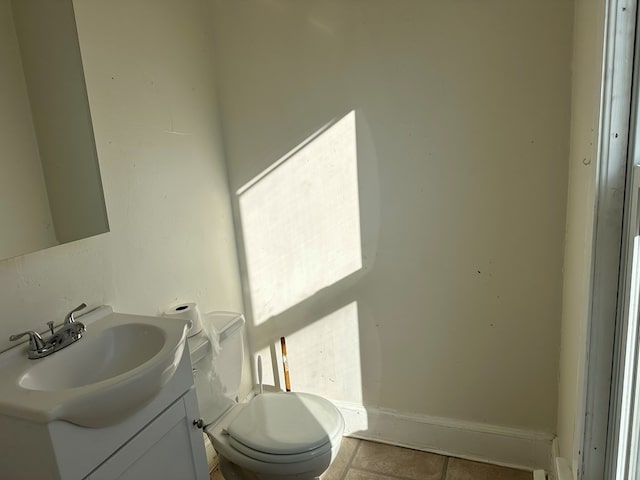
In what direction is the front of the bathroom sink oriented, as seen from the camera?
facing the viewer and to the right of the viewer

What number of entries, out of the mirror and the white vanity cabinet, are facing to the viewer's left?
0

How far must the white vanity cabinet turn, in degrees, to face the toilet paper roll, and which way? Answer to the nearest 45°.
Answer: approximately 90° to its left

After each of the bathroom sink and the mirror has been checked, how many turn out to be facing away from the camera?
0
